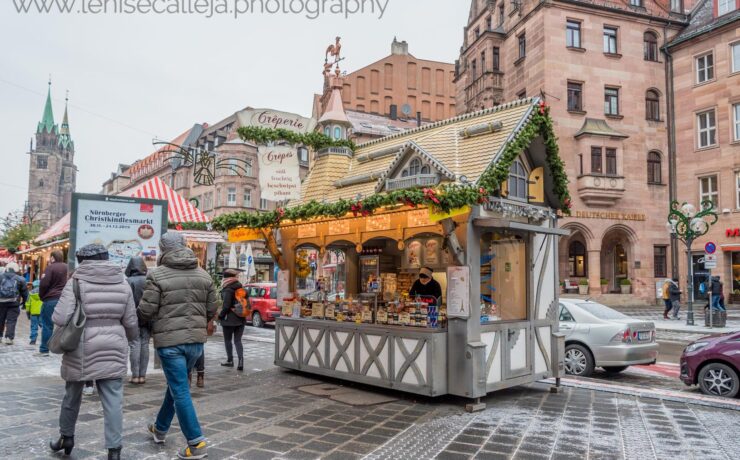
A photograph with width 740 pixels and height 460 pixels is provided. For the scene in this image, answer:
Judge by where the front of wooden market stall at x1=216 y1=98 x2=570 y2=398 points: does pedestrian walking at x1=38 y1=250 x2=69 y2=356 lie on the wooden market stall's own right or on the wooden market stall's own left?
on the wooden market stall's own right

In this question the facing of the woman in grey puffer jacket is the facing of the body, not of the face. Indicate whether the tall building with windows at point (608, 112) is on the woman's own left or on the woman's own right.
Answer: on the woman's own right

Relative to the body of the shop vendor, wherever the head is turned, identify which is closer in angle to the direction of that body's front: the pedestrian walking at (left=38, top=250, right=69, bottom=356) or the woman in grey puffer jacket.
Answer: the woman in grey puffer jacket

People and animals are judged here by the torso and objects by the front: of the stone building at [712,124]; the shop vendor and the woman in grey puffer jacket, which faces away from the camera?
the woman in grey puffer jacket

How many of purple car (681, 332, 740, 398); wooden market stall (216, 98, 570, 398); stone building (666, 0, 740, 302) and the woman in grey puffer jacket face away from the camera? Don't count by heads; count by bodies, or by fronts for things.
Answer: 1

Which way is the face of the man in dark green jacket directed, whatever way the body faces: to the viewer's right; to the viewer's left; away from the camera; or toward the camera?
away from the camera

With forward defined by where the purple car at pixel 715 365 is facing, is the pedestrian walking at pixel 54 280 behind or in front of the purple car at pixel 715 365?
in front

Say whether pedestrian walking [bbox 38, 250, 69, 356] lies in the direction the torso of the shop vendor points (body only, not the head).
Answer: no

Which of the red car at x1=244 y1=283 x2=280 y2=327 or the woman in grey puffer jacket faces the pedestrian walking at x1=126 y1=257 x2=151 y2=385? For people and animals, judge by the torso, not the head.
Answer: the woman in grey puffer jacket

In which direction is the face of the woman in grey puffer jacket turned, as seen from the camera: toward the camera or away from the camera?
away from the camera

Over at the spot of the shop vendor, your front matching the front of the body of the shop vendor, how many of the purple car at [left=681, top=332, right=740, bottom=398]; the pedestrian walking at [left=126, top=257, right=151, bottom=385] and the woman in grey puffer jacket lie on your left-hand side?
1

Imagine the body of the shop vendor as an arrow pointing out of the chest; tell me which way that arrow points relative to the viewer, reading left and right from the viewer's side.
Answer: facing the viewer

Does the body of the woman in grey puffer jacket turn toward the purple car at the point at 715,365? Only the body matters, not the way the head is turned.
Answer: no

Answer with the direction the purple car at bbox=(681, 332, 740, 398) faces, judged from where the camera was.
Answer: facing to the left of the viewer

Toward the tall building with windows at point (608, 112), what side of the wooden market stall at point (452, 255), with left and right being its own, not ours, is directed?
back
